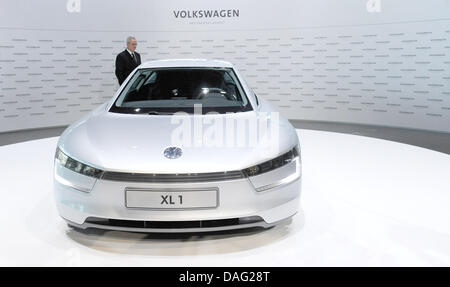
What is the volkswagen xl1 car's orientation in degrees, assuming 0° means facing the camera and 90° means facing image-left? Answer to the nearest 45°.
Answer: approximately 0°

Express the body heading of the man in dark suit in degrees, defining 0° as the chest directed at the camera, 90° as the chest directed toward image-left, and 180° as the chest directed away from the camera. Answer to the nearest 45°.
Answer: approximately 315°

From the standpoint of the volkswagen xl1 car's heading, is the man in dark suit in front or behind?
behind

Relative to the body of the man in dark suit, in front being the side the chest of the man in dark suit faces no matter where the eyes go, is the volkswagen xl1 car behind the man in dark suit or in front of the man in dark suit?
in front
